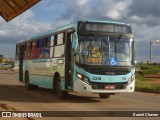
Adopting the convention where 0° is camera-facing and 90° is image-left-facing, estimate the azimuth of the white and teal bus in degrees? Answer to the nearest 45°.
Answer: approximately 315°
